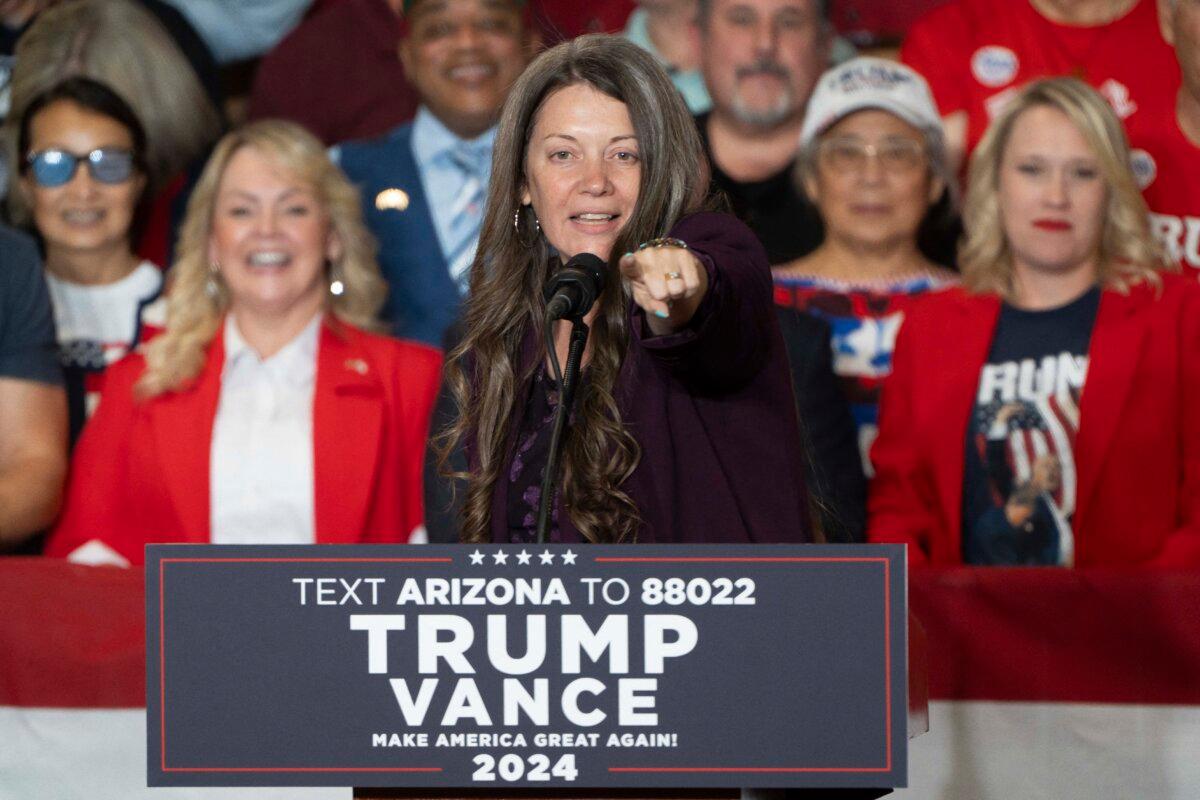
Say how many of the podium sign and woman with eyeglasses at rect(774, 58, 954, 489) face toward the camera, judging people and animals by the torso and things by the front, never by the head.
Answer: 2

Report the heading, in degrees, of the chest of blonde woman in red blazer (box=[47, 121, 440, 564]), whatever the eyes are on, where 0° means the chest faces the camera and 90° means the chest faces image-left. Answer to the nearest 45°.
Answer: approximately 0°

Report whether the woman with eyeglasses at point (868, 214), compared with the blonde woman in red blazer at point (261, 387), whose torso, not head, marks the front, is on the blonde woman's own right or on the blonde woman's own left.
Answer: on the blonde woman's own left

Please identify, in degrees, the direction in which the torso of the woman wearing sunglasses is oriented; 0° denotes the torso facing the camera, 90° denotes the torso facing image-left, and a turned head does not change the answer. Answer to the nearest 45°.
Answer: approximately 0°
